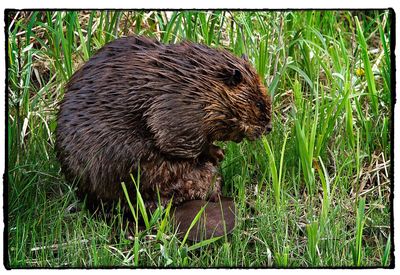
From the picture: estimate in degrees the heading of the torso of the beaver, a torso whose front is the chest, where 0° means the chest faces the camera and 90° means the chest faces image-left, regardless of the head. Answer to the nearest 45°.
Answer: approximately 270°
